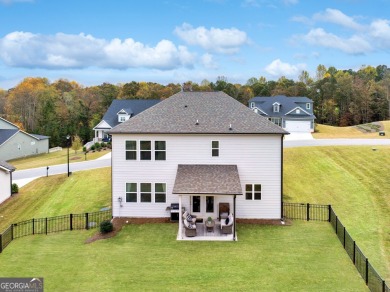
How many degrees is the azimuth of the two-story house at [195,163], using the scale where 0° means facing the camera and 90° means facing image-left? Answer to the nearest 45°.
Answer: approximately 180°

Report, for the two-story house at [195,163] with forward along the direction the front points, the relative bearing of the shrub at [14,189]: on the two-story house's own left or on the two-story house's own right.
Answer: on the two-story house's own left

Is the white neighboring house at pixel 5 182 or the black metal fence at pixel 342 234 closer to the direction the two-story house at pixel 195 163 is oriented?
the white neighboring house

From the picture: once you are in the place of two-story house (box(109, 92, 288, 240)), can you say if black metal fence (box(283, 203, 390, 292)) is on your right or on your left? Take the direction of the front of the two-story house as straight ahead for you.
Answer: on your right

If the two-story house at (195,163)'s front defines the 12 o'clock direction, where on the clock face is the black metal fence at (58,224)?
The black metal fence is roughly at 9 o'clock from the two-story house.

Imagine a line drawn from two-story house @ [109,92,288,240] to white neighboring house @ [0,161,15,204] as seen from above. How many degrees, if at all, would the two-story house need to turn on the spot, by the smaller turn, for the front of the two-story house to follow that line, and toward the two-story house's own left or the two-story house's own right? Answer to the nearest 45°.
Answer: approximately 45° to the two-story house's own left

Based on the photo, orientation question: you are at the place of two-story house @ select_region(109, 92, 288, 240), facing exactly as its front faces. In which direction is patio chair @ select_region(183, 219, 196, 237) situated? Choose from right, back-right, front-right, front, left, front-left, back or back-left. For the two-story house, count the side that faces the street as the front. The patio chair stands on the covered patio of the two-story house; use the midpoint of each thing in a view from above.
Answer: back

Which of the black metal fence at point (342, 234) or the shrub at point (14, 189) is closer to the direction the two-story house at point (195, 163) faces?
the shrub

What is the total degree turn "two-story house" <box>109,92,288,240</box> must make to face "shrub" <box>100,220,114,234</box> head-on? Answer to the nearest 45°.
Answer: approximately 135° to its left
